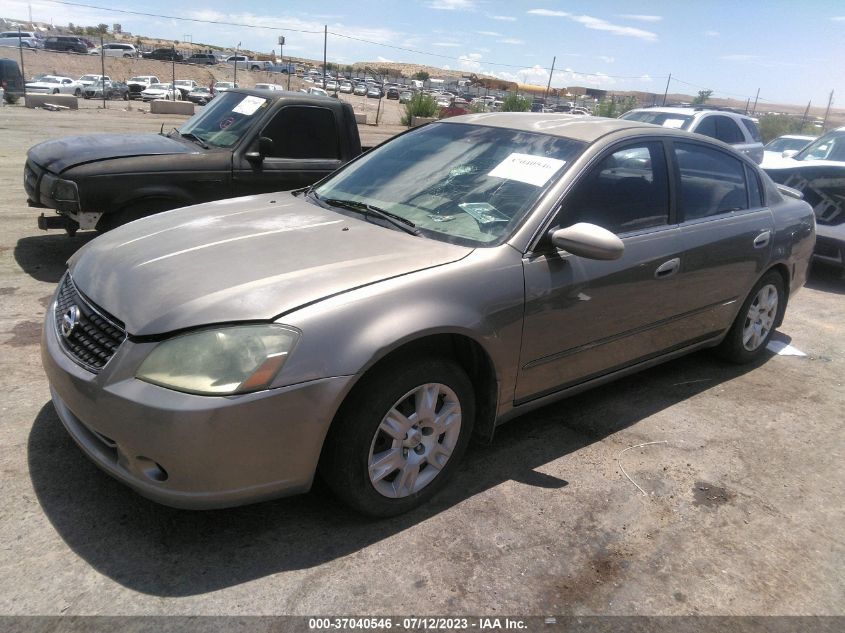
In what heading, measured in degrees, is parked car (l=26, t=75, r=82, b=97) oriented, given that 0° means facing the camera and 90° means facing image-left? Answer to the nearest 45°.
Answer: approximately 45°

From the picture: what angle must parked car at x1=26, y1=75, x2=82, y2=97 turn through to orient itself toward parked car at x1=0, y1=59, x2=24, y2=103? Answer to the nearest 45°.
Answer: approximately 45° to its left

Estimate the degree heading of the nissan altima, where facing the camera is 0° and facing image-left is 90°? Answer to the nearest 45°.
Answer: approximately 45°

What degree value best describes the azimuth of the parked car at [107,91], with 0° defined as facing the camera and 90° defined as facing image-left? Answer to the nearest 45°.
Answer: approximately 45°

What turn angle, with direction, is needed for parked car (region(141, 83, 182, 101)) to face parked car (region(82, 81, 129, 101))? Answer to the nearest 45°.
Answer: approximately 45° to its right
